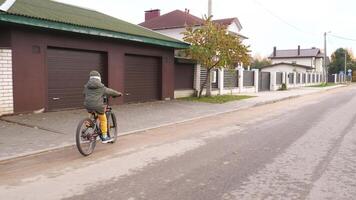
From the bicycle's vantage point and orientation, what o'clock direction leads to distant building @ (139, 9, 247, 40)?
The distant building is roughly at 11 o'clock from the bicycle.

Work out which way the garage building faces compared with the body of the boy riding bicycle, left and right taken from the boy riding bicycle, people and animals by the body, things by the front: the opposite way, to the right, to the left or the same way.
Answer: to the right

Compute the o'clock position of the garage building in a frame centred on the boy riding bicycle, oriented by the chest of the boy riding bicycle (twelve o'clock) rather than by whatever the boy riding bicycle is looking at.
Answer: The garage building is roughly at 10 o'clock from the boy riding bicycle.

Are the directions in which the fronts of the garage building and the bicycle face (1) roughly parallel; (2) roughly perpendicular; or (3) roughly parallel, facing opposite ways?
roughly perpendicular

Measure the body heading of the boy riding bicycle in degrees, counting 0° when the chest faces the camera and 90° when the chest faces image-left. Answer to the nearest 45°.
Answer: approximately 225°

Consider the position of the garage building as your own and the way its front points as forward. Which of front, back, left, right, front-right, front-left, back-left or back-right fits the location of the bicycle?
front-right

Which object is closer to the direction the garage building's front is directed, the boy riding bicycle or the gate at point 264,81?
the boy riding bicycle

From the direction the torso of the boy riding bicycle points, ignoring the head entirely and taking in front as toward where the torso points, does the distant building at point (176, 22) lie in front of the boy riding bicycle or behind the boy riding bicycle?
in front

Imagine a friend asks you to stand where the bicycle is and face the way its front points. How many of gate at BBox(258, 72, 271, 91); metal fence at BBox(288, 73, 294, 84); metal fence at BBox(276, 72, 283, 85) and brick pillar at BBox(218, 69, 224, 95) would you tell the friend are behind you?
0

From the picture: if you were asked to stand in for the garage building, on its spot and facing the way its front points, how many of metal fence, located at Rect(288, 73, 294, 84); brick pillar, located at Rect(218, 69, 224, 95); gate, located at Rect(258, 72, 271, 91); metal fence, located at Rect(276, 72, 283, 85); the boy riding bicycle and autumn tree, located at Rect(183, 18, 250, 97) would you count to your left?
5

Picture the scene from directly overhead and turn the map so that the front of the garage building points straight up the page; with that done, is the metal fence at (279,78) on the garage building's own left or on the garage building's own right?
on the garage building's own left

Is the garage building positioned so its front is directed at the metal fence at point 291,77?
no

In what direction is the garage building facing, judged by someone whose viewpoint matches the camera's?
facing the viewer and to the right of the viewer

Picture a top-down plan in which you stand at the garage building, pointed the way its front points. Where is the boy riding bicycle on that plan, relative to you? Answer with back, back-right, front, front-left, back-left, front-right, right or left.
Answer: front-right

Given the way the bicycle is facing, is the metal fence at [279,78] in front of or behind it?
in front

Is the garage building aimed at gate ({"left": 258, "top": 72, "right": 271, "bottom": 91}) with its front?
no

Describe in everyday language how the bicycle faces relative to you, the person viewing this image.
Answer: facing away from the viewer and to the right of the viewer
